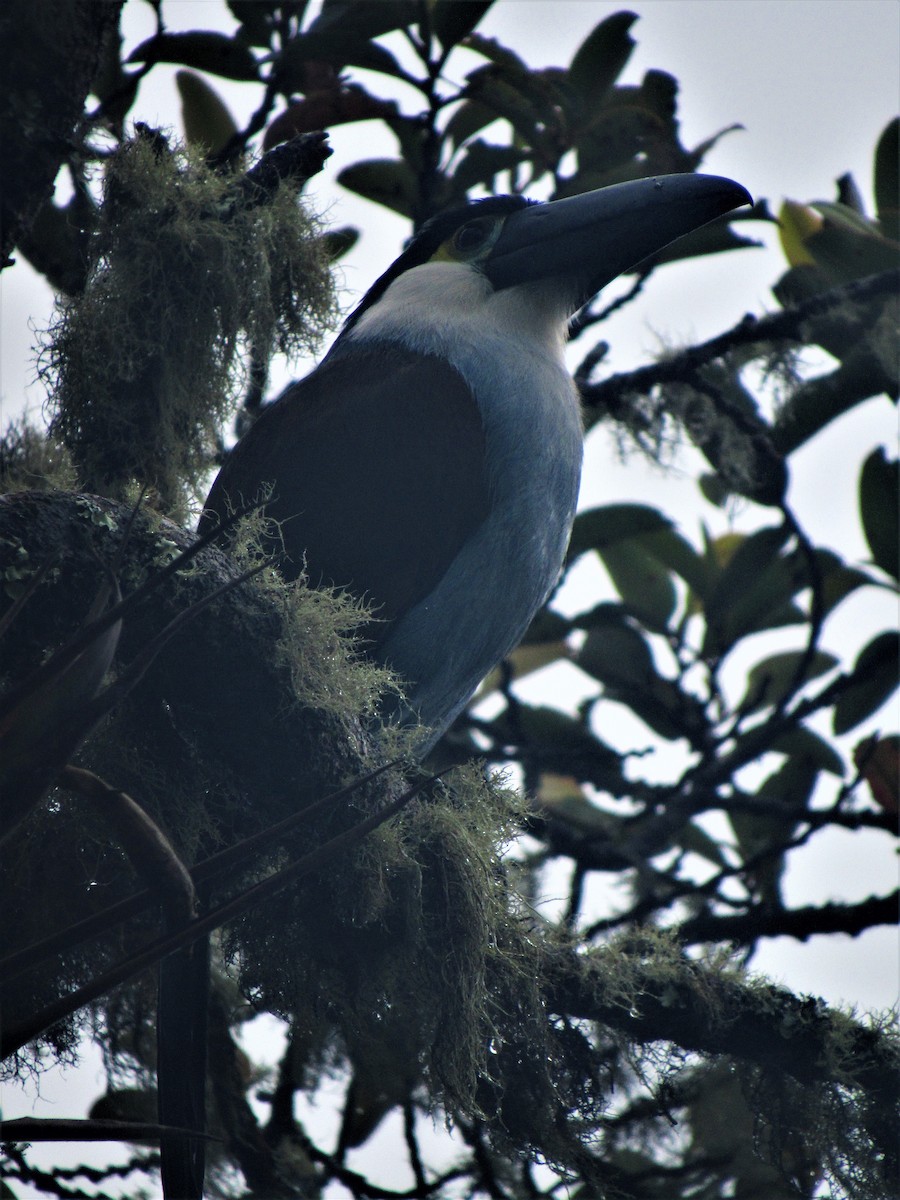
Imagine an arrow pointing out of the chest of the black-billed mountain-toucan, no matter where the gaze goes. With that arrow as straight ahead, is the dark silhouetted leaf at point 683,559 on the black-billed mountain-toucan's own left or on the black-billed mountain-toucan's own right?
on the black-billed mountain-toucan's own left

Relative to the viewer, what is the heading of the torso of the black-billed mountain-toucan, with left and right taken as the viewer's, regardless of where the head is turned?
facing to the right of the viewer
